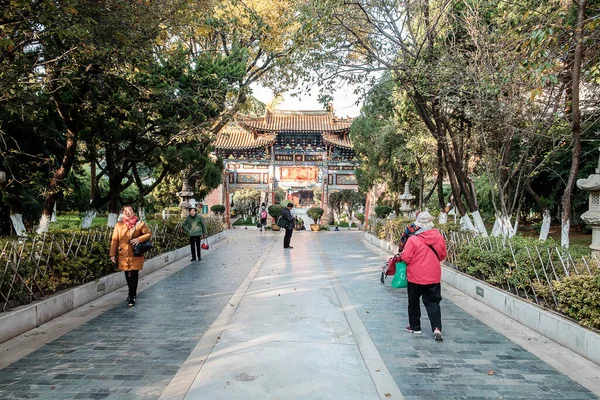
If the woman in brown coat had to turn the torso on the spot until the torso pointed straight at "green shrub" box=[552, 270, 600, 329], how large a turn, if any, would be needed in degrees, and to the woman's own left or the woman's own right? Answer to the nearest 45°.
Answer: approximately 45° to the woman's own left

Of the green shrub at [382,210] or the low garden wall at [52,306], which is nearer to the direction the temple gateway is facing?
the low garden wall

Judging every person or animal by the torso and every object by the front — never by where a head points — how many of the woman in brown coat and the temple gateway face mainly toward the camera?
2

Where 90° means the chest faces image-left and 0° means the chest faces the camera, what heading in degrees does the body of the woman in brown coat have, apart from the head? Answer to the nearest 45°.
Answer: approximately 0°

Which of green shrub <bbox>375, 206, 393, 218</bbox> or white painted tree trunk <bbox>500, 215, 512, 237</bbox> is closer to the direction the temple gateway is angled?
the white painted tree trunk

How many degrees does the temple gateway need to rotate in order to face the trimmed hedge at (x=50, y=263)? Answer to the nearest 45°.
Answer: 0° — it already faces it

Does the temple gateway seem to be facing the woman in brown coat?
yes

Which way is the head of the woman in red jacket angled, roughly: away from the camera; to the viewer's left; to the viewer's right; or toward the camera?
away from the camera
